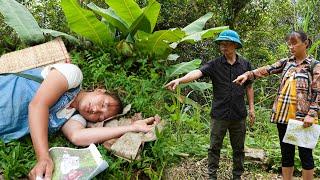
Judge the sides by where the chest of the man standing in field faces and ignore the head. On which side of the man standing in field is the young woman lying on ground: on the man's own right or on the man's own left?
on the man's own right

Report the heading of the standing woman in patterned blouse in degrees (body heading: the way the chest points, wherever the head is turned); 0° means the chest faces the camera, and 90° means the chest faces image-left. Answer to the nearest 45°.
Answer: approximately 45°

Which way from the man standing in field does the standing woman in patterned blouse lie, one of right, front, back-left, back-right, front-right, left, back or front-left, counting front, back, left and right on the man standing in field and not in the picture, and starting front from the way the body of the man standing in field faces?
left

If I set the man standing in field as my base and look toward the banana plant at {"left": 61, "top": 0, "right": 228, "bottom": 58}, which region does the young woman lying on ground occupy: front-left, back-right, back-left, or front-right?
back-left

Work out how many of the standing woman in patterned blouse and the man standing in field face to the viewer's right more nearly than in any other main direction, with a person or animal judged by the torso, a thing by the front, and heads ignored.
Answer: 0

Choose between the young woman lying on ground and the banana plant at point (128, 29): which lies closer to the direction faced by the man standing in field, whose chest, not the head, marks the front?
the young woman lying on ground

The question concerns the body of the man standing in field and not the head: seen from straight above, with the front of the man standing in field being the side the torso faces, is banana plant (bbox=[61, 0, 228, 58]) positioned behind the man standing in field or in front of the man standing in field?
behind

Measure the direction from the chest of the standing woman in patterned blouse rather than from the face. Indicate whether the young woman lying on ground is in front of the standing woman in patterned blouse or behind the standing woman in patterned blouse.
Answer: in front

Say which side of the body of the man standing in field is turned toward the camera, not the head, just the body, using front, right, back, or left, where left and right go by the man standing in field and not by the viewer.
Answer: front

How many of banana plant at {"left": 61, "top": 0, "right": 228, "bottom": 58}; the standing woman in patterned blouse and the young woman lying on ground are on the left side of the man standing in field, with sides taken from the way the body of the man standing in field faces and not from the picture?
1

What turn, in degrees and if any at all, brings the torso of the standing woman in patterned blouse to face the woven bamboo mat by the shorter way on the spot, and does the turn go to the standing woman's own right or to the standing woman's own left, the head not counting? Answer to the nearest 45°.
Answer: approximately 45° to the standing woman's own right

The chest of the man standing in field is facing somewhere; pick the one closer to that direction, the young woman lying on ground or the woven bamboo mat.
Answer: the young woman lying on ground
